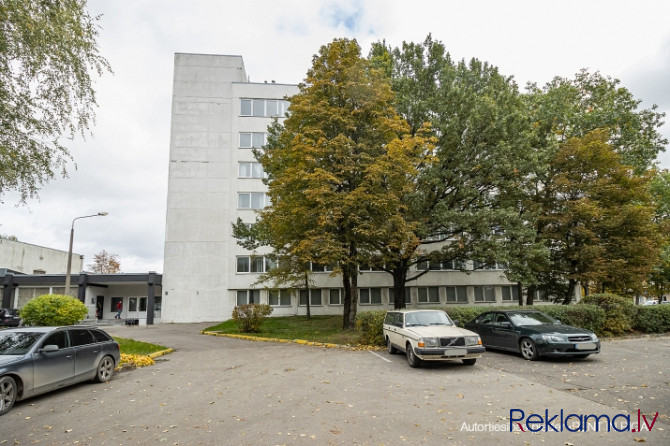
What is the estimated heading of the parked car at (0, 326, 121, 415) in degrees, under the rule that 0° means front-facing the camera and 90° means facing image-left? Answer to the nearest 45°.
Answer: approximately 45°

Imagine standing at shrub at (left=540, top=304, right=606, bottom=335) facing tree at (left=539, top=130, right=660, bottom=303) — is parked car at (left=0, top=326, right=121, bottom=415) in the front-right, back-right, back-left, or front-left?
back-left

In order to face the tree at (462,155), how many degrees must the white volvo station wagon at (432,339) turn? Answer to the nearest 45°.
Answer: approximately 135° to its left

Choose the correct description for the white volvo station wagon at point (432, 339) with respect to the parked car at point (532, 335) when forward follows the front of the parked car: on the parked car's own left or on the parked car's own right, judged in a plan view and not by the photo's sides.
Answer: on the parked car's own right

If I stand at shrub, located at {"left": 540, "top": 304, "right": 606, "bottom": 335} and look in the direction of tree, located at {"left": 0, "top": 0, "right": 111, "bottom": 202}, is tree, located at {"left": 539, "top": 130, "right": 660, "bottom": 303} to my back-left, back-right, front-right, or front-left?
back-right

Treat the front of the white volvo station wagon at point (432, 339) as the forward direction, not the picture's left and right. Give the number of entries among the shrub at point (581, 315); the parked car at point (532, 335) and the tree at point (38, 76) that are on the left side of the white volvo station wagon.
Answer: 2

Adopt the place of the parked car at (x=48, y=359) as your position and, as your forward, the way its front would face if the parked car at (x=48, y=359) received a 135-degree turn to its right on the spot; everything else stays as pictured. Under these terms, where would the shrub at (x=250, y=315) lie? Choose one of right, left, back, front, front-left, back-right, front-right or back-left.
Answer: front-right

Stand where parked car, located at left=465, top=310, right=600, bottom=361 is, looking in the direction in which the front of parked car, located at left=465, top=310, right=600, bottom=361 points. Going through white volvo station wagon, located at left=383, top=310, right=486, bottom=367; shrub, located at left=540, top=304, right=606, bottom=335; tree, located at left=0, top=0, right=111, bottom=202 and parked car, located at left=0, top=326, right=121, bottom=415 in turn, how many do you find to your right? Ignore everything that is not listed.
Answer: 3

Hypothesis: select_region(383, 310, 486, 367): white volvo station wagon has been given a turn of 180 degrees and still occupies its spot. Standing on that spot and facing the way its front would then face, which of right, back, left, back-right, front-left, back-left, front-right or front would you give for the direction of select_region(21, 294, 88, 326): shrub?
front-left

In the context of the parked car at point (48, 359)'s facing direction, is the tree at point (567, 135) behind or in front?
behind

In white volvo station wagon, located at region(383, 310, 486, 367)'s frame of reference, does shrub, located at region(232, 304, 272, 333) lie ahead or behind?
behind

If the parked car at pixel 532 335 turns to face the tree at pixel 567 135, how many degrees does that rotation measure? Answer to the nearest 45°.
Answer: approximately 135° to its left

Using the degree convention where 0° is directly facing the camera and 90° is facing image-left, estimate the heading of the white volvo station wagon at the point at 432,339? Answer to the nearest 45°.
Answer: approximately 315°

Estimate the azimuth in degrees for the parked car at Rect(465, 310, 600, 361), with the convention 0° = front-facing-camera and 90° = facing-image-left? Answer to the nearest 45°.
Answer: approximately 315°
